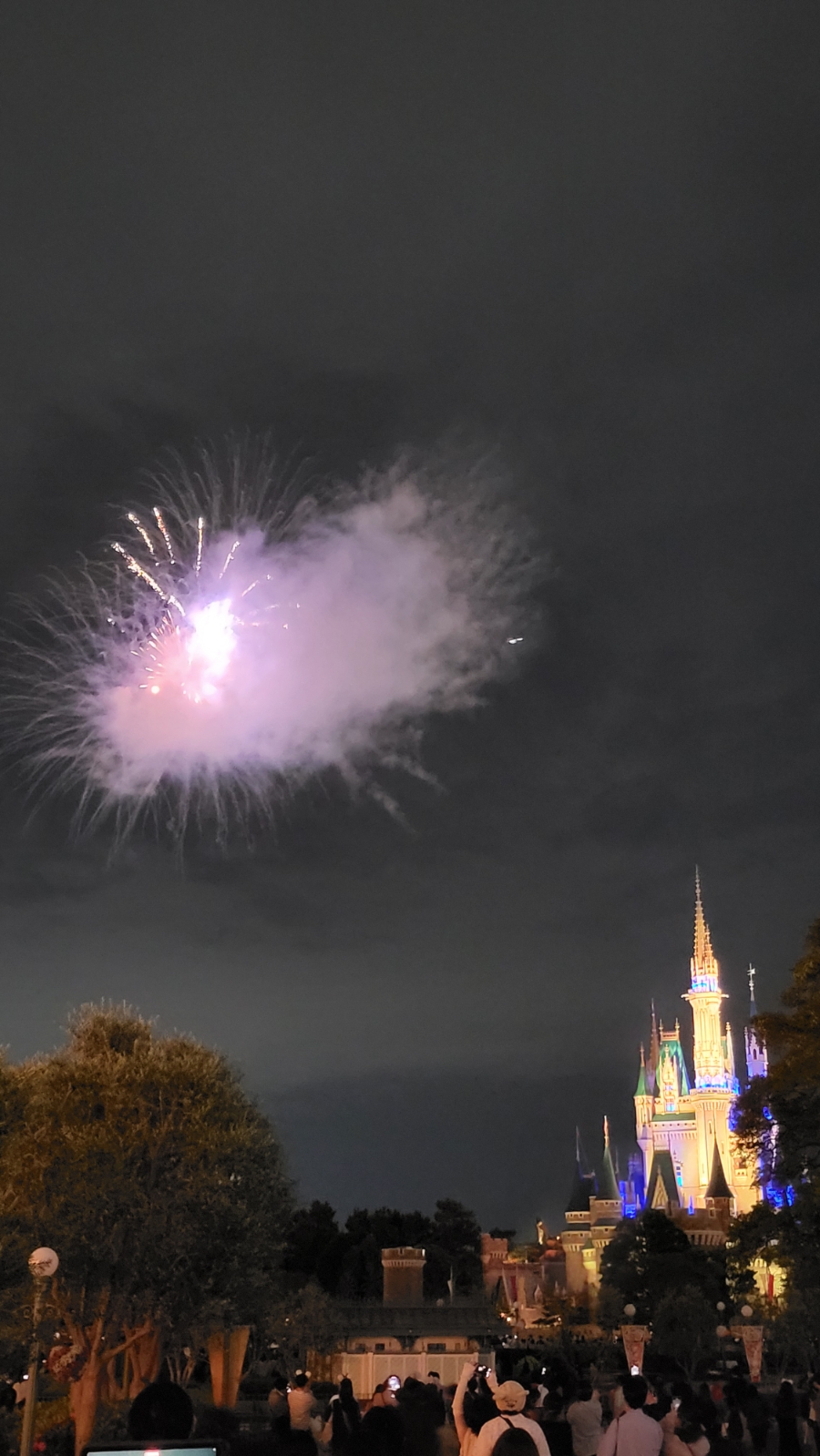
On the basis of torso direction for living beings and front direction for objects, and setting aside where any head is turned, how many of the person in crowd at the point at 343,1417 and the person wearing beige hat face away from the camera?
2

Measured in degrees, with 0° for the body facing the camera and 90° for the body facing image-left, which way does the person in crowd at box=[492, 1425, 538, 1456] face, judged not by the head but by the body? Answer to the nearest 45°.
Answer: approximately 180°

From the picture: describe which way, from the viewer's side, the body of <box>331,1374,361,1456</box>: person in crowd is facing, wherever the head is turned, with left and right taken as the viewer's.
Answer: facing away from the viewer

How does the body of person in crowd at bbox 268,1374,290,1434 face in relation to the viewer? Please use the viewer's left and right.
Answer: facing away from the viewer

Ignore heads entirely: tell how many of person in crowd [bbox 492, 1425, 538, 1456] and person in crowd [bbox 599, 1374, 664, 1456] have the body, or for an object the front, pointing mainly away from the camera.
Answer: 2

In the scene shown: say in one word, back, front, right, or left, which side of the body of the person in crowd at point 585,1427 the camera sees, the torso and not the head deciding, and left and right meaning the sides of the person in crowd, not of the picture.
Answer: back

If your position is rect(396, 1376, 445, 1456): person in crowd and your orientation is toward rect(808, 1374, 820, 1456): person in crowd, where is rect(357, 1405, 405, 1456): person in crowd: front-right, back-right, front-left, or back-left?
back-right

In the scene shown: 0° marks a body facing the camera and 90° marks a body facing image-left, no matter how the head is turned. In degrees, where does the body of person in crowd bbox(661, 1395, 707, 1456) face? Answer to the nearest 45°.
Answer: approximately 180°

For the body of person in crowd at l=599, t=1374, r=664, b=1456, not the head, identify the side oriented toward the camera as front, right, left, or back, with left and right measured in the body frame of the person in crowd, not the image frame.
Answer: back

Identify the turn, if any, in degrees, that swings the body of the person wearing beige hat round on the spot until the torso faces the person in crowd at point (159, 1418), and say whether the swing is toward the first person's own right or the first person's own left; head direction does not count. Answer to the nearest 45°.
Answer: approximately 135° to the first person's own left

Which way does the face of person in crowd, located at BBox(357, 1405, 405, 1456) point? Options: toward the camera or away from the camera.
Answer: away from the camera
